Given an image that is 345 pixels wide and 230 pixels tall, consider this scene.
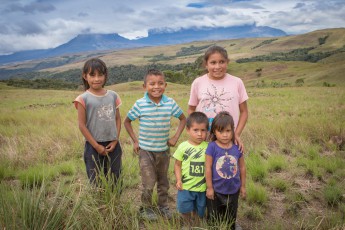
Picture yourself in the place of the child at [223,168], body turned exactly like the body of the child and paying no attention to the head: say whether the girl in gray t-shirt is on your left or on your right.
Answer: on your right

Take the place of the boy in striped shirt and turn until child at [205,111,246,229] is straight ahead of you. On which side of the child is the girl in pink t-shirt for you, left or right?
left

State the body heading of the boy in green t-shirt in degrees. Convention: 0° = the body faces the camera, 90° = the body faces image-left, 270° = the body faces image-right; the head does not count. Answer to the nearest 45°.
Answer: approximately 315°

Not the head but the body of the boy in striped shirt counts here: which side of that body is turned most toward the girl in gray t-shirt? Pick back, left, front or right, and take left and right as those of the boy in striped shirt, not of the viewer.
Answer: right

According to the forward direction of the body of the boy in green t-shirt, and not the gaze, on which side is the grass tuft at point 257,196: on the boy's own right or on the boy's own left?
on the boy's own left
